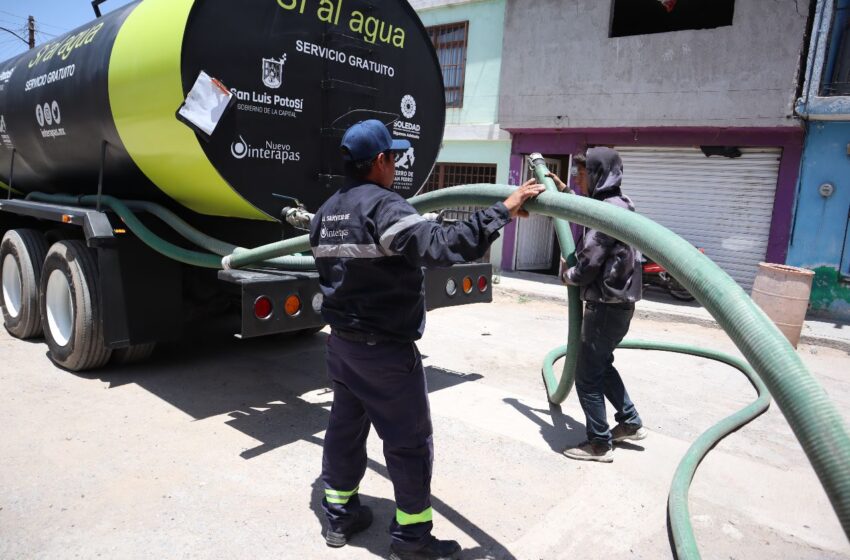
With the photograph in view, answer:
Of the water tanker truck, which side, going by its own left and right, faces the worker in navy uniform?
back

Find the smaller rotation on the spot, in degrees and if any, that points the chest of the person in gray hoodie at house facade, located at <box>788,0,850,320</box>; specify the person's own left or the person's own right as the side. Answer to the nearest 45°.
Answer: approximately 135° to the person's own right

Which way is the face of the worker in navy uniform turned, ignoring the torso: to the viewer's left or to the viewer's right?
to the viewer's right

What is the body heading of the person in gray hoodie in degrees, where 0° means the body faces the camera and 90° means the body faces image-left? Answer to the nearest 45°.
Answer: approximately 90°

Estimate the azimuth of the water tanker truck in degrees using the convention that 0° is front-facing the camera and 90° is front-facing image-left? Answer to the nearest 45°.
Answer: approximately 135°

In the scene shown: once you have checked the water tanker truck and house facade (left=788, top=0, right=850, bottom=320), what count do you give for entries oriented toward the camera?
1

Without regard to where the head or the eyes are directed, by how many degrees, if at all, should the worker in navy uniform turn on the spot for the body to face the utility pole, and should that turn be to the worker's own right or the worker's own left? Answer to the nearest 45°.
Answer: approximately 90° to the worker's own left

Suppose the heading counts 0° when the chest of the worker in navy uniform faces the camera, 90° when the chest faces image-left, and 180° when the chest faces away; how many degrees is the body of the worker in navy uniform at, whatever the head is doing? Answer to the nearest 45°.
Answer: approximately 225°

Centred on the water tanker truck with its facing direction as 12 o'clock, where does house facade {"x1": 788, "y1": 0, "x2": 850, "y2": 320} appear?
The house facade is roughly at 4 o'clock from the water tanker truck.
